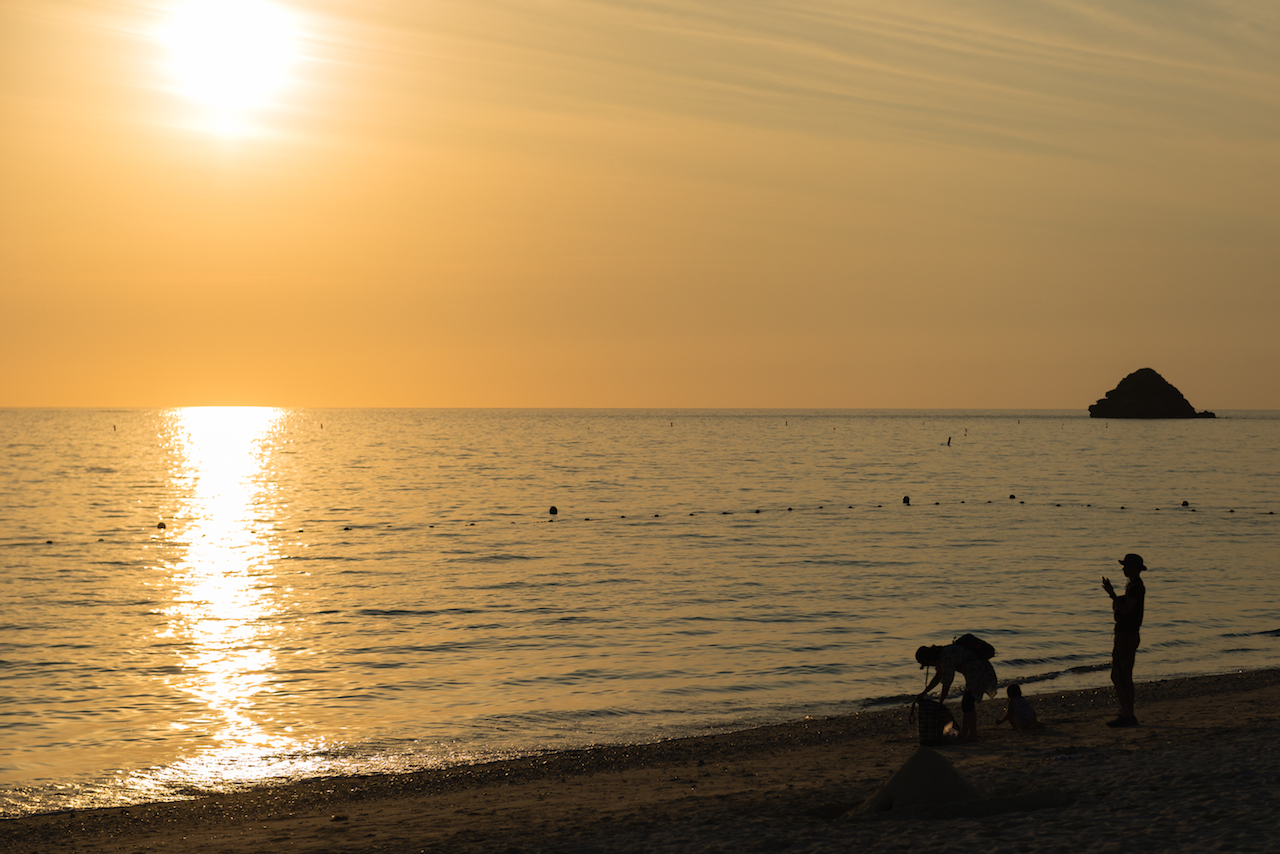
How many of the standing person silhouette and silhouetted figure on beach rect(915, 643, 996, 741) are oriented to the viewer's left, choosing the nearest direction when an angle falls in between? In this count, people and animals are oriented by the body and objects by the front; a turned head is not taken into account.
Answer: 2

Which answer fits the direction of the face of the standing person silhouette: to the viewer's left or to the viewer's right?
to the viewer's left

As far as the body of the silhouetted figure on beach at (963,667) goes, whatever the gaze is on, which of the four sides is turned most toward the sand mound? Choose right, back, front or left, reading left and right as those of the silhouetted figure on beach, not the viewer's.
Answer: left

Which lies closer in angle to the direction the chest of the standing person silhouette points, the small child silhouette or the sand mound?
the small child silhouette

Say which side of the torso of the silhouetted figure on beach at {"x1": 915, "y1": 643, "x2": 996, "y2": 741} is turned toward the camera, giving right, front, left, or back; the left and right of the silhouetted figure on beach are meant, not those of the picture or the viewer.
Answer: left

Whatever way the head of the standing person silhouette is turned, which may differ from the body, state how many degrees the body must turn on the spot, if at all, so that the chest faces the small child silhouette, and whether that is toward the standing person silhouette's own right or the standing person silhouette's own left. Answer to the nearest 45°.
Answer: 0° — they already face them

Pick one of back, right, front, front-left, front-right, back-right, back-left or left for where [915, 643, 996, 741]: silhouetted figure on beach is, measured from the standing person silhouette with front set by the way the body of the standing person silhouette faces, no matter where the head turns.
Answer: front-left

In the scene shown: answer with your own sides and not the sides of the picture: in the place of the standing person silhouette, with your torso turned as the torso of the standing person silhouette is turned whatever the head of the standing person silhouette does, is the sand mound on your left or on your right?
on your left

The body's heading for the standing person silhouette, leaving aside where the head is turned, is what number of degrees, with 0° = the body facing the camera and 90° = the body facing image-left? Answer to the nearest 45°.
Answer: approximately 90°
